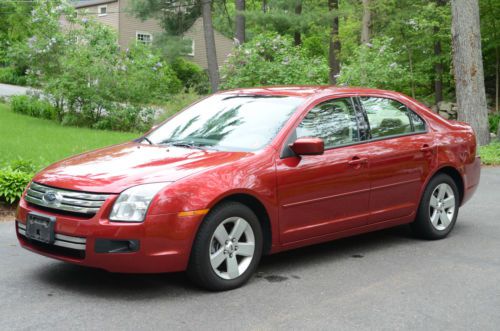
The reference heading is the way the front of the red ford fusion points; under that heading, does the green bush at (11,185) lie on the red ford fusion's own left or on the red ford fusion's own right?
on the red ford fusion's own right

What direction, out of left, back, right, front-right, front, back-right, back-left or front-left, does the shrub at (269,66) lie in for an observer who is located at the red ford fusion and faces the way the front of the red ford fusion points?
back-right

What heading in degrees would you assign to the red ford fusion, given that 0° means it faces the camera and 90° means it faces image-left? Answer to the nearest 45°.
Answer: approximately 45°

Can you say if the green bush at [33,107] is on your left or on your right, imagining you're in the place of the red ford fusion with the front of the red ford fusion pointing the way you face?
on your right

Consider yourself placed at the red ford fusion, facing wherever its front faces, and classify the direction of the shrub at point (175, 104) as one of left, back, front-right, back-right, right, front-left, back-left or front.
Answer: back-right

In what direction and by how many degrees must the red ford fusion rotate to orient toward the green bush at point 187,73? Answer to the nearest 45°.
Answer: approximately 135° to its right
